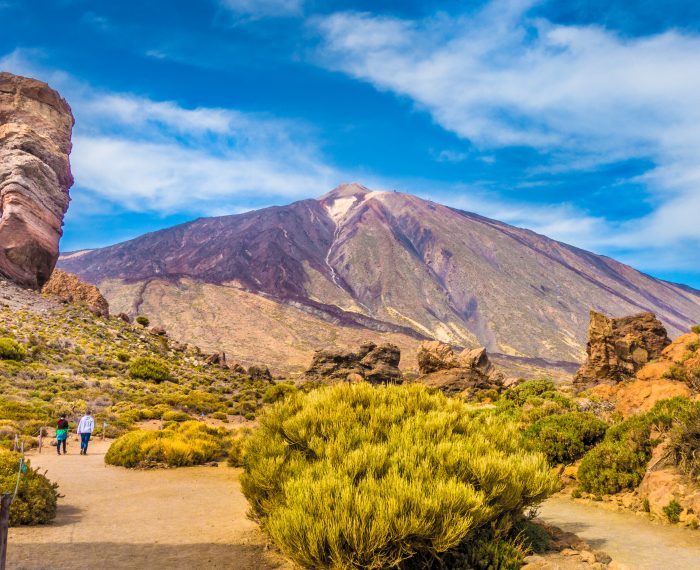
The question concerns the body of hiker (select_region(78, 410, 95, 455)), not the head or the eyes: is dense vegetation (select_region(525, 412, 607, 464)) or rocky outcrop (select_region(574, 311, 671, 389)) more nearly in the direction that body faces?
the rocky outcrop

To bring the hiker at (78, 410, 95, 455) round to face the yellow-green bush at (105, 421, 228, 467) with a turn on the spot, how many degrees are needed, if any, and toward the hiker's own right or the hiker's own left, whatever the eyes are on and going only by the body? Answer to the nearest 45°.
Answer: approximately 135° to the hiker's own right

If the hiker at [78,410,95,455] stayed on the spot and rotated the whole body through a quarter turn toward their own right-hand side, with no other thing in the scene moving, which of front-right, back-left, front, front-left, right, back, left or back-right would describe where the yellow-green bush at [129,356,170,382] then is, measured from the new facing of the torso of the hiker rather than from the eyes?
left

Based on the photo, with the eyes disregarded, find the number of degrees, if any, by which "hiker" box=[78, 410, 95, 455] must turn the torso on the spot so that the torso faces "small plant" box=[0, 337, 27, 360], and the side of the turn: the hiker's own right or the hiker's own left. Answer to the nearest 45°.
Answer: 0° — they already face it

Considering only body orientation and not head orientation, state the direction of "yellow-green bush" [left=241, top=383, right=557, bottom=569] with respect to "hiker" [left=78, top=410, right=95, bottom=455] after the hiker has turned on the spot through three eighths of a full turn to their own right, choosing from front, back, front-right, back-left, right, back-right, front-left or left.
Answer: front-right

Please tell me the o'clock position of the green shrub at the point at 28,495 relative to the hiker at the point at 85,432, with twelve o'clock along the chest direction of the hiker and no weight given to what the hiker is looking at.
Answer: The green shrub is roughly at 6 o'clock from the hiker.

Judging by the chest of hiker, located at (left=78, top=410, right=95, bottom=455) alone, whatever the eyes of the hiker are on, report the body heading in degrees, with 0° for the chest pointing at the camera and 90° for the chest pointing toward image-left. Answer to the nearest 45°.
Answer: approximately 180°

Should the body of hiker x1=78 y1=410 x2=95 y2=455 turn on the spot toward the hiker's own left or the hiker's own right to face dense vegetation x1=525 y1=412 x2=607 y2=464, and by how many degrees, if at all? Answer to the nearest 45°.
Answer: approximately 135° to the hiker's own right

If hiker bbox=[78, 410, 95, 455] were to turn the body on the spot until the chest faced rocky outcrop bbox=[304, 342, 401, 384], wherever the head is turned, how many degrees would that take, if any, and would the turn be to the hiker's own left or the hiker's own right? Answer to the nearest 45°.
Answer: approximately 45° to the hiker's own right
